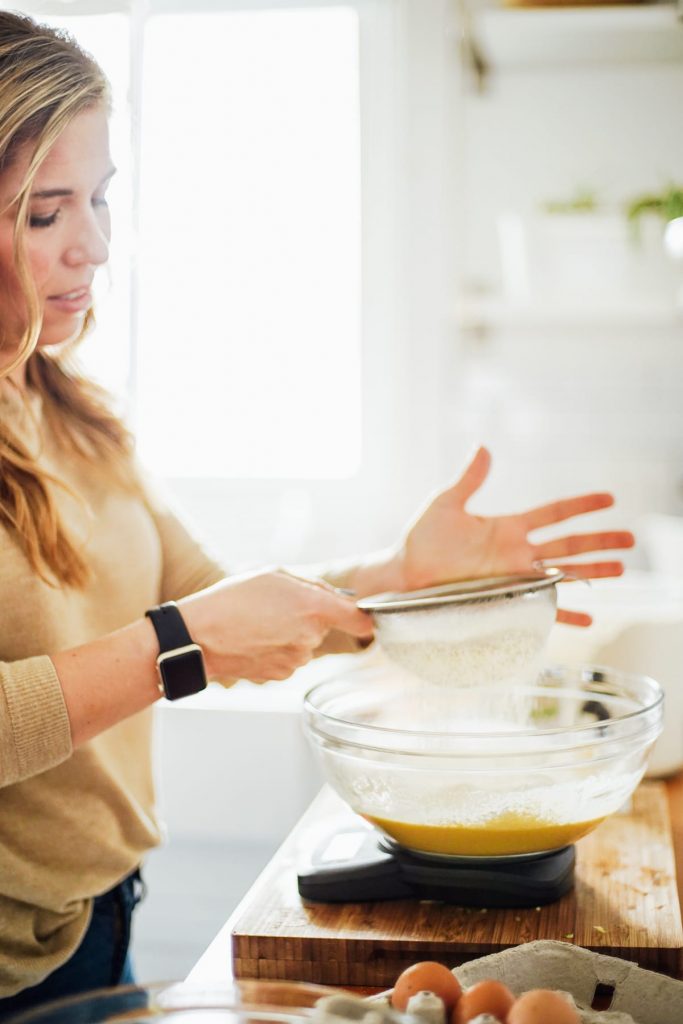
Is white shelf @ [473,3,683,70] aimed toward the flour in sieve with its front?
yes

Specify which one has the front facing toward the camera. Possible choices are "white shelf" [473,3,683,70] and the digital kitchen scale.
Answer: the white shelf

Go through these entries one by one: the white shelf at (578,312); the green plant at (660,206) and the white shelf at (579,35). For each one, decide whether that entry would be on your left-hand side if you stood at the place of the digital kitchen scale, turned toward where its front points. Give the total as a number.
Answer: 0

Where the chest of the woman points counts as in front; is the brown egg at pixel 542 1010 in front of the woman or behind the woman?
in front

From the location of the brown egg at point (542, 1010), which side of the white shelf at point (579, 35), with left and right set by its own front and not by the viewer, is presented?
front

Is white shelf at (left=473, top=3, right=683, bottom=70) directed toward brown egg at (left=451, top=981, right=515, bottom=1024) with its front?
yes

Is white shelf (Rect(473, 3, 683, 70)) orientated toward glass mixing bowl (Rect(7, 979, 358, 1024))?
yes

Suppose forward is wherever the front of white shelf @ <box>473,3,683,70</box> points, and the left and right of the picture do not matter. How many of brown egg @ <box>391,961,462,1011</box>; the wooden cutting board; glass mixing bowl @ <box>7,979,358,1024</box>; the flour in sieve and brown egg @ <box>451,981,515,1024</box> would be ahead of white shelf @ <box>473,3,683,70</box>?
5

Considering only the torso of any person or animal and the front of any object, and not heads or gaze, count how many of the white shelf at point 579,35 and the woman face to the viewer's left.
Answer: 0

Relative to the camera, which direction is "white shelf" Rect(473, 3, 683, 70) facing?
toward the camera

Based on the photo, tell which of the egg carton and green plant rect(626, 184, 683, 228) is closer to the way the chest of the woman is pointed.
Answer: the egg carton

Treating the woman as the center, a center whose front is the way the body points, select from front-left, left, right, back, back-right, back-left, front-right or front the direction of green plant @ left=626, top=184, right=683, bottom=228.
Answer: left

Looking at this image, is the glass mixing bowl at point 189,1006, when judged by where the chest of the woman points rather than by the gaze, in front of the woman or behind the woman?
in front

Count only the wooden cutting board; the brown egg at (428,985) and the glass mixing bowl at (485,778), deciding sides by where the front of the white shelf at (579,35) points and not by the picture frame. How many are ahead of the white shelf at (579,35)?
3

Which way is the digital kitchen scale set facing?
to the viewer's left

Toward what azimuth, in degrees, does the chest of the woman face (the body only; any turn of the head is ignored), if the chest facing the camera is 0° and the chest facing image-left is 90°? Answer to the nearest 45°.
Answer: approximately 315°

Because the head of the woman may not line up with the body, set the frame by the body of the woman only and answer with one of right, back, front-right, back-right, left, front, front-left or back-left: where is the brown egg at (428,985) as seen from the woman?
front

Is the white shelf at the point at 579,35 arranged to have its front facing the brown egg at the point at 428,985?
yes
